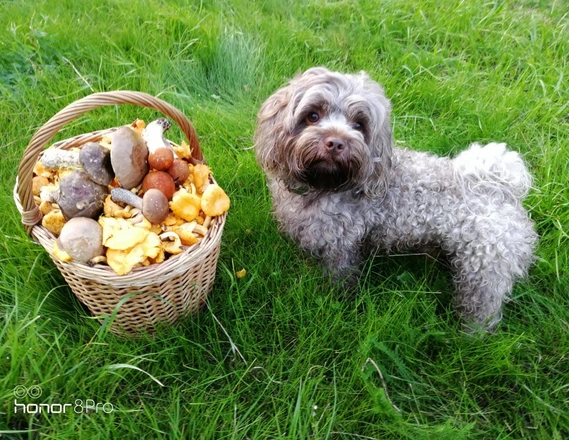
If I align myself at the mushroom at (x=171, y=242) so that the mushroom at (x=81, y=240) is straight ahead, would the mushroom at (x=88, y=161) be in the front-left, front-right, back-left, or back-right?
front-right

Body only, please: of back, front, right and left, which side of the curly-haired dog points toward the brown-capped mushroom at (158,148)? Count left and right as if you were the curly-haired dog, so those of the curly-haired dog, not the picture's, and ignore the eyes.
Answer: front

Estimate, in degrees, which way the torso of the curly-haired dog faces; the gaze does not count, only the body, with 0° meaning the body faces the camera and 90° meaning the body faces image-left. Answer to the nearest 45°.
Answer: approximately 90°

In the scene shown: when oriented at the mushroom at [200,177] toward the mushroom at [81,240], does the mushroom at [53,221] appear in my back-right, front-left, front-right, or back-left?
front-right

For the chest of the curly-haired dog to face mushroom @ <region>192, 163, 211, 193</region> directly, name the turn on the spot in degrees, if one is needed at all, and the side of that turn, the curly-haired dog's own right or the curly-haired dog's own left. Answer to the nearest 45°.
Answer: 0° — it already faces it

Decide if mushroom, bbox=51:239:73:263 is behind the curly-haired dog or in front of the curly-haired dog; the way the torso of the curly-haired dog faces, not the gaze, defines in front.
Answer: in front

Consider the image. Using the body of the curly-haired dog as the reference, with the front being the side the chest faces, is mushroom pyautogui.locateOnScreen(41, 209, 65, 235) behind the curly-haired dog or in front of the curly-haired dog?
in front

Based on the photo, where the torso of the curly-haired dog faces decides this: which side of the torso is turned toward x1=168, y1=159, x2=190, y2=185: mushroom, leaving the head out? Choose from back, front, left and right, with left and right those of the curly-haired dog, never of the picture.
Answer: front

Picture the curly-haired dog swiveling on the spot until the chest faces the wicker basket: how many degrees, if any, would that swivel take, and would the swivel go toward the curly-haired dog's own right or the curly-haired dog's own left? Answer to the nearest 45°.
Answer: approximately 45° to the curly-haired dog's own left

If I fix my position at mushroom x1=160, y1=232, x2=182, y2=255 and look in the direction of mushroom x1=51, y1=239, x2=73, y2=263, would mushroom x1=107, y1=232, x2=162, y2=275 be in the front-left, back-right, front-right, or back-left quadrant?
front-left

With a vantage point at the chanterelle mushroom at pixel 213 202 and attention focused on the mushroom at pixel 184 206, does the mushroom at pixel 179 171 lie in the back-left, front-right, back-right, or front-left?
front-right
